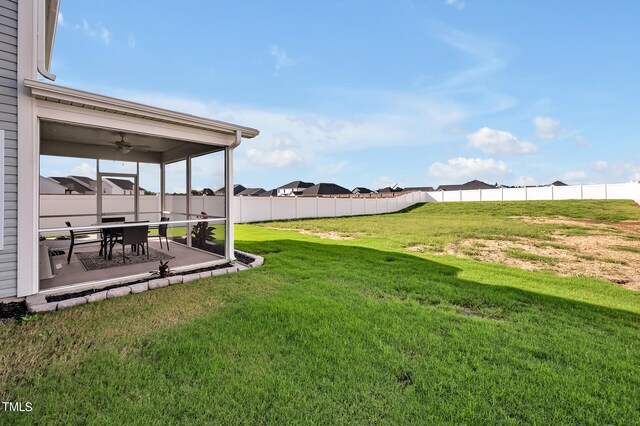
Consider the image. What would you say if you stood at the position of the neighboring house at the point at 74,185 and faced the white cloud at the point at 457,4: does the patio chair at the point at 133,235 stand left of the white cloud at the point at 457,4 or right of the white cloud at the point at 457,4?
right

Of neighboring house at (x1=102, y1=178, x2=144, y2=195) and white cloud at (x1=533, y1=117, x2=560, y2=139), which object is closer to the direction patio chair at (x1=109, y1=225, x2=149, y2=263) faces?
the neighboring house

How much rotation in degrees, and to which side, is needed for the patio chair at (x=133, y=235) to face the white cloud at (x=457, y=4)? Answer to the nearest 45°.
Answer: approximately 45° to its right

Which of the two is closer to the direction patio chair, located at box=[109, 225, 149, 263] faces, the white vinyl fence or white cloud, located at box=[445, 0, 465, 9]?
the white vinyl fence

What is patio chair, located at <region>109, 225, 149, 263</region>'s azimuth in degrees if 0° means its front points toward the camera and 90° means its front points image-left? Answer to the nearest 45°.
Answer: approximately 135°

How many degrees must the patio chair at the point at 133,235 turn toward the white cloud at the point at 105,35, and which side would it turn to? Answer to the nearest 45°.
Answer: approximately 45° to its right

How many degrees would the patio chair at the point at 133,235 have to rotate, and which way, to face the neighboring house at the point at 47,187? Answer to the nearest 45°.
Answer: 0° — it already faces it
